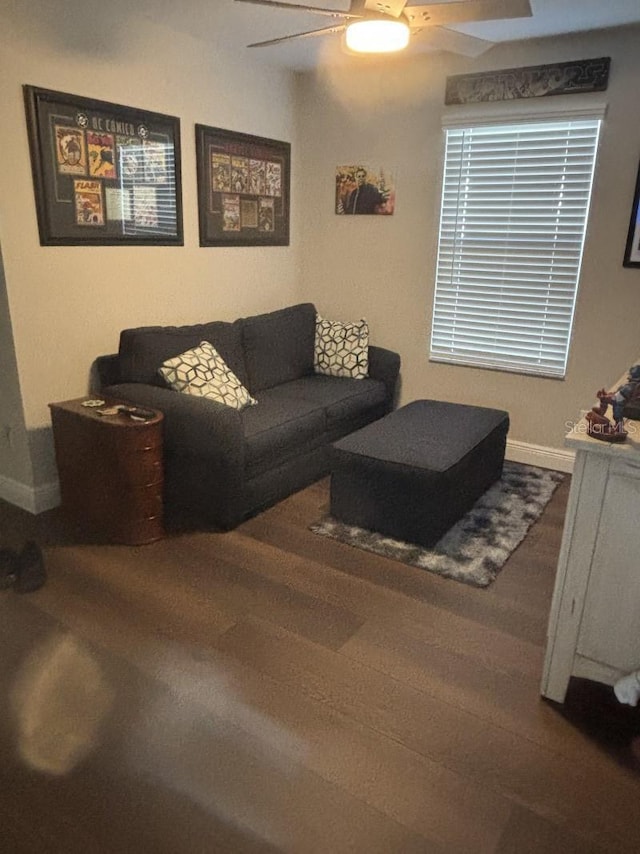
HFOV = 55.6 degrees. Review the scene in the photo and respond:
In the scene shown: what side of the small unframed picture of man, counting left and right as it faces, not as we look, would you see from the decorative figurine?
front

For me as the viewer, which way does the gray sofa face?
facing the viewer and to the right of the viewer

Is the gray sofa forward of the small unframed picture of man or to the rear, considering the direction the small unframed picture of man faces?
forward

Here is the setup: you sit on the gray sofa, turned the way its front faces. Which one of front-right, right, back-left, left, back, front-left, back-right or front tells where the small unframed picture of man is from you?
left

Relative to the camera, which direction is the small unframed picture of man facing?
toward the camera

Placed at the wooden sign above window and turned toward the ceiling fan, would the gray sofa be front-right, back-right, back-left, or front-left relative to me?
front-right

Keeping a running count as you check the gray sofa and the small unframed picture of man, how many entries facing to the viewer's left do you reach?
0

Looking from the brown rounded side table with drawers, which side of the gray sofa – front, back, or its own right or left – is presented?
right

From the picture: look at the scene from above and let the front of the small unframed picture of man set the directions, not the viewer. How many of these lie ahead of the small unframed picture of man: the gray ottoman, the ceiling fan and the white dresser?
3

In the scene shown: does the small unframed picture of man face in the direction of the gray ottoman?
yes

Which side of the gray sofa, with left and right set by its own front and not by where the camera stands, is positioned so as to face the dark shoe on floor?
right

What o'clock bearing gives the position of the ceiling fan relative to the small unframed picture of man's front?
The ceiling fan is roughly at 12 o'clock from the small unframed picture of man.

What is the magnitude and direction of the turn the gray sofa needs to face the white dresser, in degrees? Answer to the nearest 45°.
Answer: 0° — it already faces it

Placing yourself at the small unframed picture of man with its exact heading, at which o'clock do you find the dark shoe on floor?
The dark shoe on floor is roughly at 1 o'clock from the small unframed picture of man.

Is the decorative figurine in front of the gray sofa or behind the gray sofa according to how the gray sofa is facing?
in front
